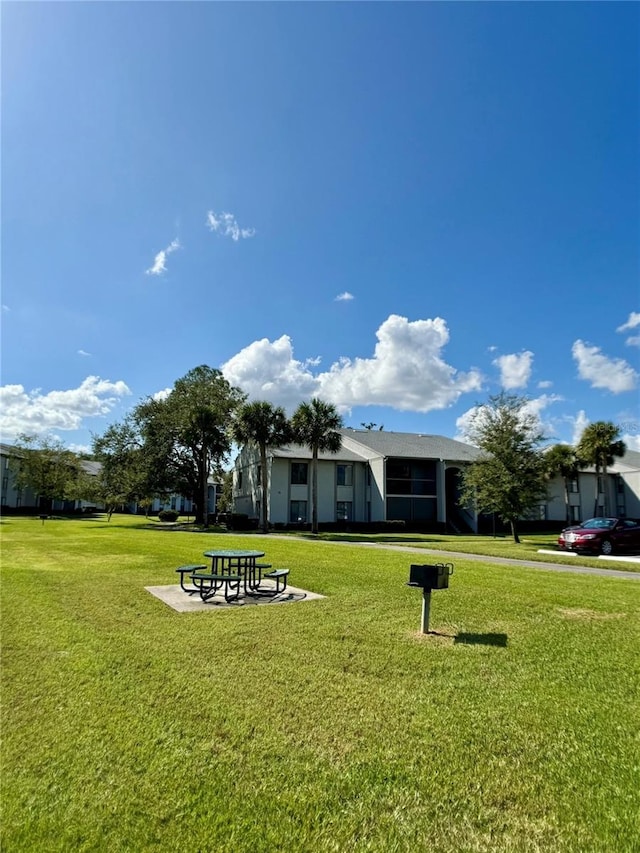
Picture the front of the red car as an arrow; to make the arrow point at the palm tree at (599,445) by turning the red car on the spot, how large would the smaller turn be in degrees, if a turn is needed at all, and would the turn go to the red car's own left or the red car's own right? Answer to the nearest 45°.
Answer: approximately 135° to the red car's own right

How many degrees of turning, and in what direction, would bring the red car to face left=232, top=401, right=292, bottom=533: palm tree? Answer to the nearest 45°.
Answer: approximately 45° to its right

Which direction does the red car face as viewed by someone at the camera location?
facing the viewer and to the left of the viewer

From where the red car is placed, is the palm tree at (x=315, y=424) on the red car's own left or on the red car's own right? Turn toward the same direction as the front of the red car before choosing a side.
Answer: on the red car's own right

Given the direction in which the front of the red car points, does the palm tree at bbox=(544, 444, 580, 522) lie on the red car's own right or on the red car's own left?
on the red car's own right
